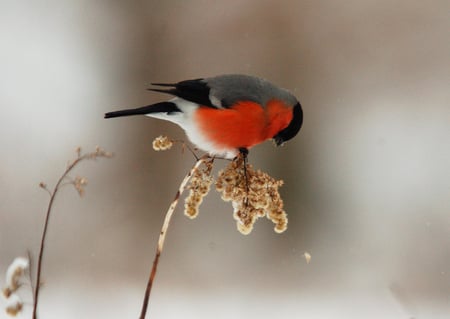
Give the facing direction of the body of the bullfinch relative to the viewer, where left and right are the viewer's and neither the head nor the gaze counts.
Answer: facing to the right of the viewer
